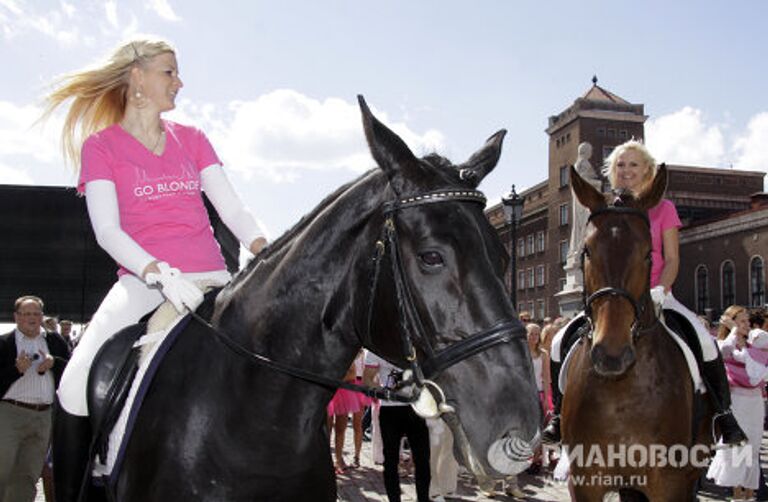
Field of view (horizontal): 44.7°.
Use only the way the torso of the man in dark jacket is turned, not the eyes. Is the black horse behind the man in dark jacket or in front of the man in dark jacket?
in front

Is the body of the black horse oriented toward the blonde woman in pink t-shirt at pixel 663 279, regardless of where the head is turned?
no

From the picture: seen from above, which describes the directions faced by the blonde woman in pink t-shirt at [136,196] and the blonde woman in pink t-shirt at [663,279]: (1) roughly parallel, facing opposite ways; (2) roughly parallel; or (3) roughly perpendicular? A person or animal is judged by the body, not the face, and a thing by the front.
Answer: roughly perpendicular

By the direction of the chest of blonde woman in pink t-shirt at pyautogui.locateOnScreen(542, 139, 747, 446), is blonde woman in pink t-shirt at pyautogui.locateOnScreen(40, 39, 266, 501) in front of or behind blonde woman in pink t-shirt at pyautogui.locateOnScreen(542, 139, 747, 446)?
in front

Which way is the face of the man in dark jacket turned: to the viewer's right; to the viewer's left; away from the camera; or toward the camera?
toward the camera

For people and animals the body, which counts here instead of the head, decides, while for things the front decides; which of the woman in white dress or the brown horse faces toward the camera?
the brown horse

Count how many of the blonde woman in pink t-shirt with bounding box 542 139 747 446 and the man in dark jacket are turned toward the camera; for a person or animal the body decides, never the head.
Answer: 2

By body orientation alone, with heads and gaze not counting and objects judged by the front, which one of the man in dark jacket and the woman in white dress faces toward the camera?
the man in dark jacket

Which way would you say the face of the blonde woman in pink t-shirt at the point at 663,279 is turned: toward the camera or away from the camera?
toward the camera

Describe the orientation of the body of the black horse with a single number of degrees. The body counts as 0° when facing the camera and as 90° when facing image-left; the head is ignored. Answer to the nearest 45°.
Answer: approximately 315°

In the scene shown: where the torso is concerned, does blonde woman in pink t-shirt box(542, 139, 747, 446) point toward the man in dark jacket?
no

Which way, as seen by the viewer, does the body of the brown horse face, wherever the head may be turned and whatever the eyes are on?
toward the camera

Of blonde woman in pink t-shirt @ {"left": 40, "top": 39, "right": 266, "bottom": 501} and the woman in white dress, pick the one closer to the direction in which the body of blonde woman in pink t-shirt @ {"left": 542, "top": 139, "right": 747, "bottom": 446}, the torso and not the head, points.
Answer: the blonde woman in pink t-shirt
